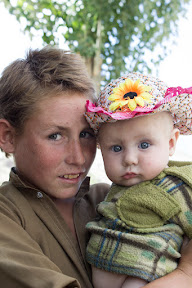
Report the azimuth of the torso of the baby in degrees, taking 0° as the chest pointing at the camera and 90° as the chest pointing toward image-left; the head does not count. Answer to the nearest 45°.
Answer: approximately 45°

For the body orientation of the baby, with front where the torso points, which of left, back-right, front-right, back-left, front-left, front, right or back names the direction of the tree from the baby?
back-right
